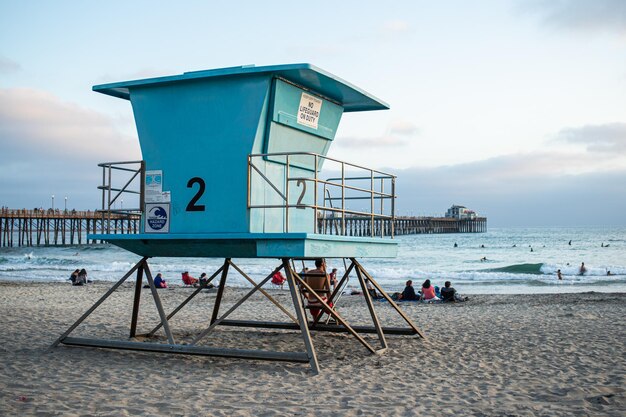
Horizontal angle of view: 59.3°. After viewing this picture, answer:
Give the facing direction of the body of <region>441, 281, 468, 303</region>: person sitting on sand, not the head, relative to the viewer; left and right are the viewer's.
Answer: facing away from the viewer and to the right of the viewer

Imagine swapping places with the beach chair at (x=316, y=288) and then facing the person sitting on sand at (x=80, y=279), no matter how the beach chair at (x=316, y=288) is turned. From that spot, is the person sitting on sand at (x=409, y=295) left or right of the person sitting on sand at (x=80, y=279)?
right

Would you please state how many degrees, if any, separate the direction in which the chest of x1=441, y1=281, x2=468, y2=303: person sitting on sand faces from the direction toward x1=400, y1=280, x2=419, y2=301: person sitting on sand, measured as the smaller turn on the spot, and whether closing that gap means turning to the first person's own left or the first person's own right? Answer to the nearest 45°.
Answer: approximately 135° to the first person's own left

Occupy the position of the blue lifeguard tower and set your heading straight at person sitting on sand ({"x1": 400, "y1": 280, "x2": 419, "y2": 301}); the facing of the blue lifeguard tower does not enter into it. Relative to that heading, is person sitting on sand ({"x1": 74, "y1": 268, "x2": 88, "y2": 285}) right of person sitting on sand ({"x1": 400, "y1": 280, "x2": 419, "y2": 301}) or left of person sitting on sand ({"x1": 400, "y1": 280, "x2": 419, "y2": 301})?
left

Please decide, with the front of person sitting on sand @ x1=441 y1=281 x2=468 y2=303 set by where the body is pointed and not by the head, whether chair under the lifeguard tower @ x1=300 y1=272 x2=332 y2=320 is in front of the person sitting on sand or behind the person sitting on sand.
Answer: behind

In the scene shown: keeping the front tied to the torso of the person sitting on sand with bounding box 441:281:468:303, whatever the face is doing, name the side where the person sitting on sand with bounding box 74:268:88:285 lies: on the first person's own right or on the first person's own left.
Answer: on the first person's own left
